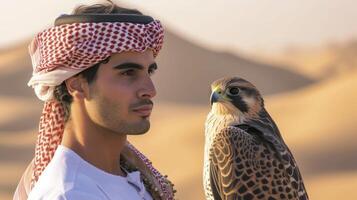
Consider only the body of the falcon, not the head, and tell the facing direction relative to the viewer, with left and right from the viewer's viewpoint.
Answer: facing to the left of the viewer
